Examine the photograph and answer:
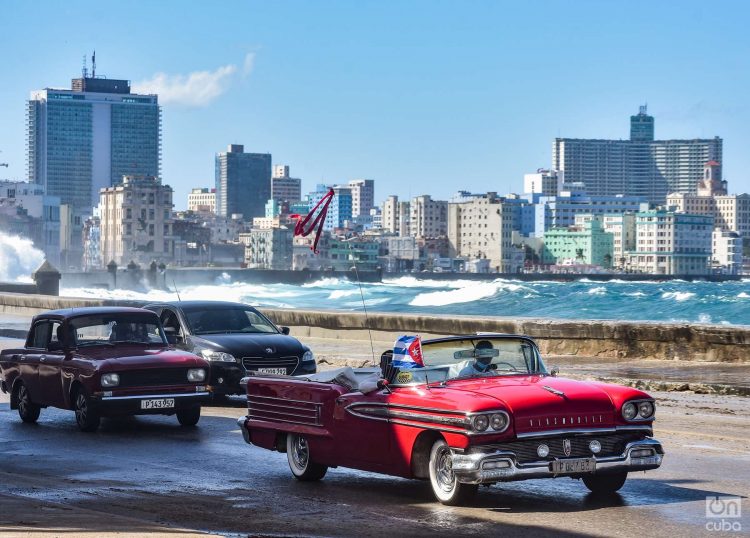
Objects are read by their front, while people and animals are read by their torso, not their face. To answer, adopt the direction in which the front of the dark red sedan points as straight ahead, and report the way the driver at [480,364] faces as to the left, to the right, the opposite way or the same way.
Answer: the same way

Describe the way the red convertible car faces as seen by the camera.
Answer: facing the viewer and to the right of the viewer

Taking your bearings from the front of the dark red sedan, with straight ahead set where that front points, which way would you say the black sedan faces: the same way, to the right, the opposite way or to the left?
the same way

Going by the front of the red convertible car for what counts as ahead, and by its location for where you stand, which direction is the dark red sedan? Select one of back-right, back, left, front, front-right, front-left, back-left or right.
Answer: back

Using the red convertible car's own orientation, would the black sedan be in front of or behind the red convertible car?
behind

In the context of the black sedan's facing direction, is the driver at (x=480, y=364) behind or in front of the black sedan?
in front

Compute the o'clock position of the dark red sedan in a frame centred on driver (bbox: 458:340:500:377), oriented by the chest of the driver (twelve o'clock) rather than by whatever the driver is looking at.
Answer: The dark red sedan is roughly at 6 o'clock from the driver.

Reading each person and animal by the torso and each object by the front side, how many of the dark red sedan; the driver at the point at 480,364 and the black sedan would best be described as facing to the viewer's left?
0

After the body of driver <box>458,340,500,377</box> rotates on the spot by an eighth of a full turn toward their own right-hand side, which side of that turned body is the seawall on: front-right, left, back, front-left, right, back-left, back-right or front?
back

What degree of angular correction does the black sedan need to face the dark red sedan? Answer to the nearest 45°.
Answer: approximately 90° to its right

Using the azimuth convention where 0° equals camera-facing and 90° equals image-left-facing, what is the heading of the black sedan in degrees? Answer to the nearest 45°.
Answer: approximately 315°

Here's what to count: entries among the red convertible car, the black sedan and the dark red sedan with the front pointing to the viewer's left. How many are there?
0
